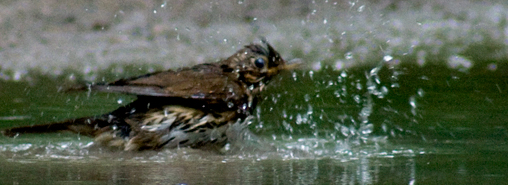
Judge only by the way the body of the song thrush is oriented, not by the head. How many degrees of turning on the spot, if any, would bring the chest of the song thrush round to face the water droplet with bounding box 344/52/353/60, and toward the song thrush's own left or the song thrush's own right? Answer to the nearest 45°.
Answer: approximately 45° to the song thrush's own left

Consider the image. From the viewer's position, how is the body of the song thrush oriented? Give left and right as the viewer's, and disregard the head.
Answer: facing to the right of the viewer

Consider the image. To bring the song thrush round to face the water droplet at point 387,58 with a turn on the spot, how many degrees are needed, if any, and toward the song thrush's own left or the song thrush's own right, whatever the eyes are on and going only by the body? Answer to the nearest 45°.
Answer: approximately 45° to the song thrush's own left
